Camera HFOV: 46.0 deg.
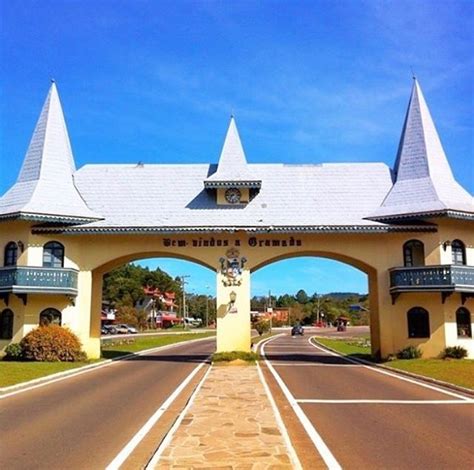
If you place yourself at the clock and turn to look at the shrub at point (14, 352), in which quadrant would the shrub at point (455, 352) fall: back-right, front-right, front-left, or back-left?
back-left

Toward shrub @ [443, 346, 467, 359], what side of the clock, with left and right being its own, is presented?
left

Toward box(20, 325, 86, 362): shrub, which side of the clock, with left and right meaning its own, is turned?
right

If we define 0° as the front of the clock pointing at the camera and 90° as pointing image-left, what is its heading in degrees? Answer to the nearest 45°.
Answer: approximately 0°

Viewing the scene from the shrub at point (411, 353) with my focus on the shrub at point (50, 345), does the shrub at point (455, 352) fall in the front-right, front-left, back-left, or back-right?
back-left

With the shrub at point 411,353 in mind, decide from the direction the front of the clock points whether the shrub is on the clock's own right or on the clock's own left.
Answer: on the clock's own left

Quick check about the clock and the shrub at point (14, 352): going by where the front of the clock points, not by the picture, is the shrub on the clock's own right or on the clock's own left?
on the clock's own right
